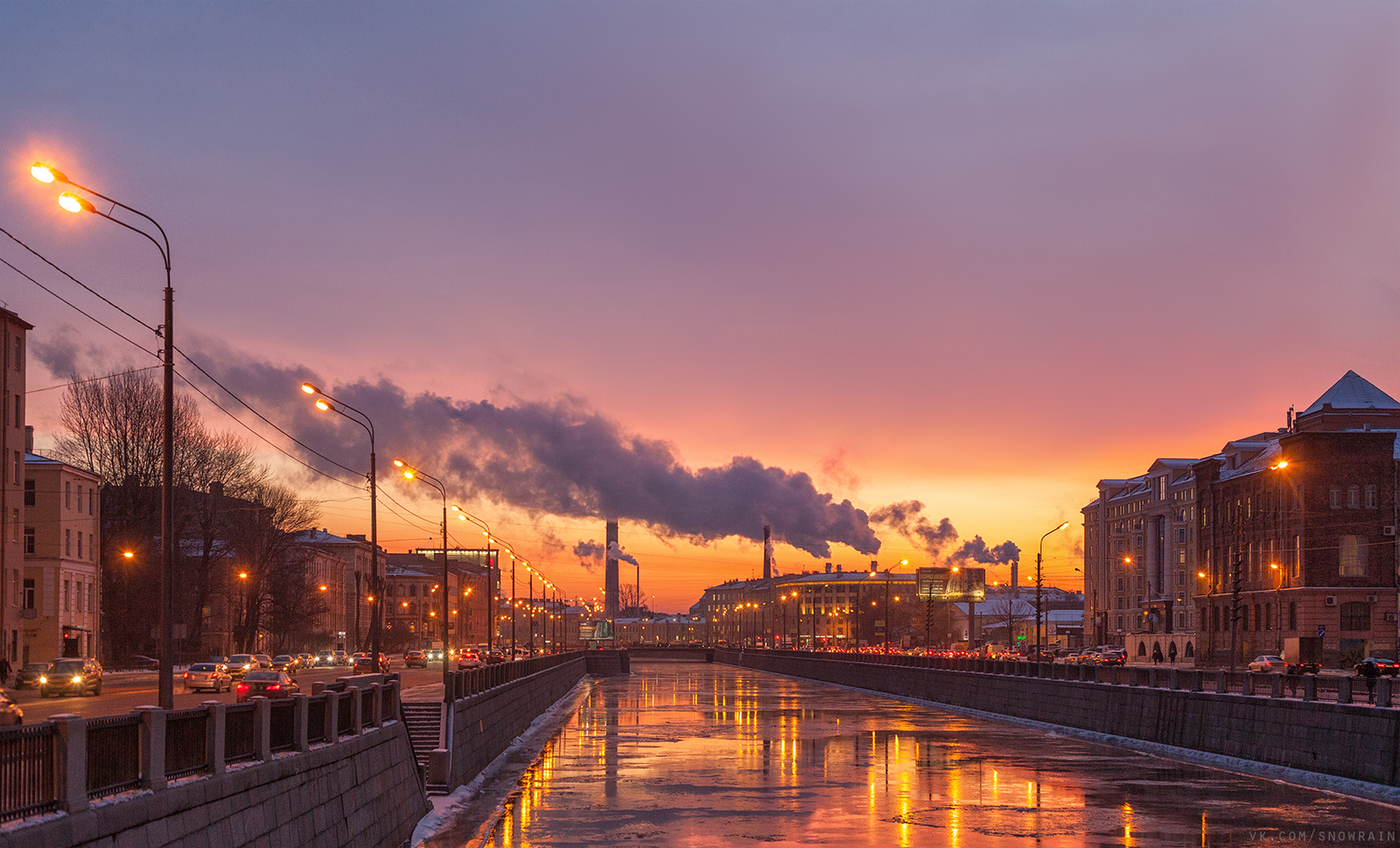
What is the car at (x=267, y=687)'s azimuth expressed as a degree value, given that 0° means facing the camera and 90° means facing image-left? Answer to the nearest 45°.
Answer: approximately 225°

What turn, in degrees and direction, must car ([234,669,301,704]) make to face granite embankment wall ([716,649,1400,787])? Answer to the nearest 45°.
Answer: approximately 90° to its right

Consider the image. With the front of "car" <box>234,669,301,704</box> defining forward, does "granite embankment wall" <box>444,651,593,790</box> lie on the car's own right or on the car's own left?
on the car's own right
